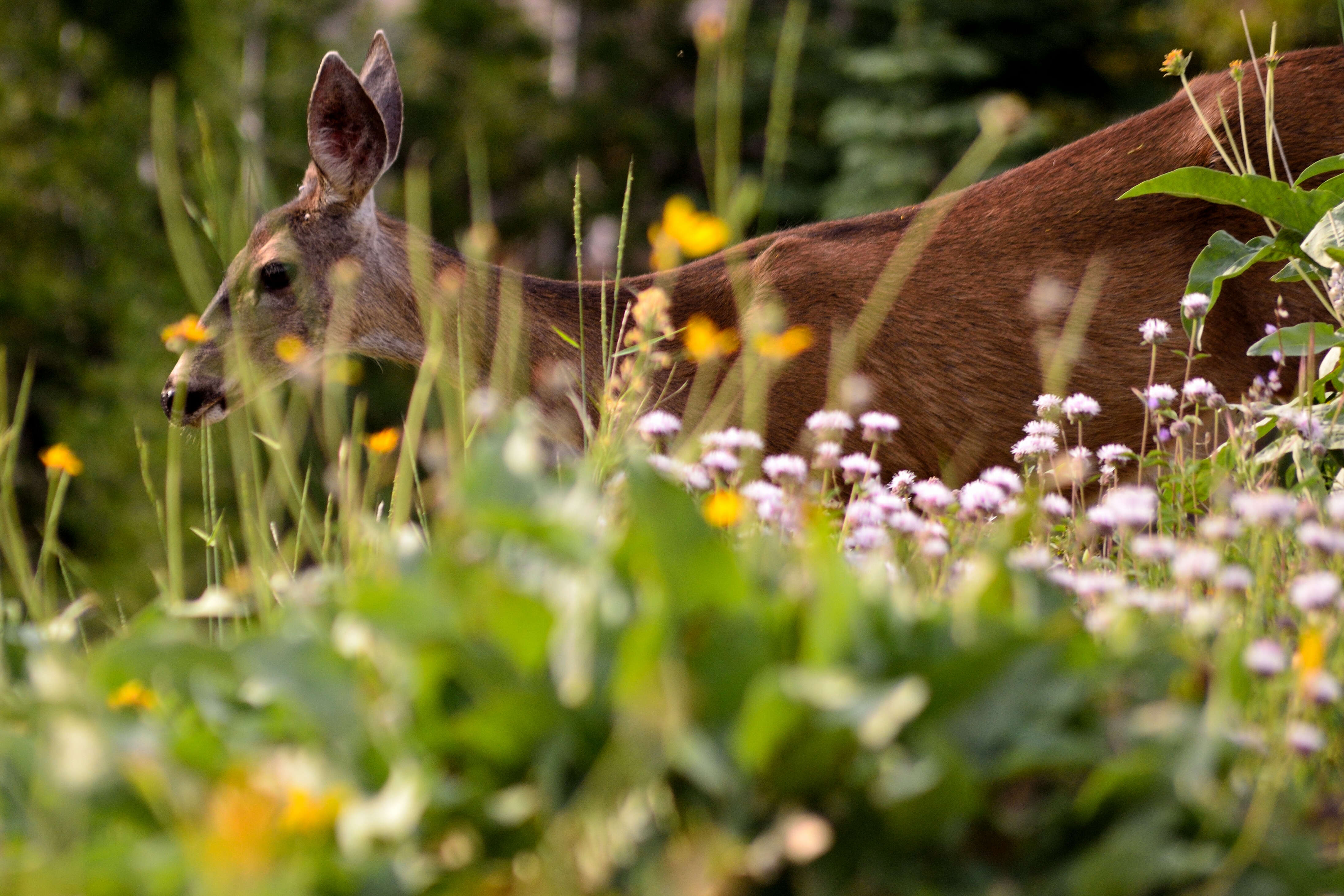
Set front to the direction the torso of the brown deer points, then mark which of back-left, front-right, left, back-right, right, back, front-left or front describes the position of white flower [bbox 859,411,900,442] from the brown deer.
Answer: left

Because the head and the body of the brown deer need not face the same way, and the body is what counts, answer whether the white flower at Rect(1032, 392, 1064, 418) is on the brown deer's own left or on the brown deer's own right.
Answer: on the brown deer's own left

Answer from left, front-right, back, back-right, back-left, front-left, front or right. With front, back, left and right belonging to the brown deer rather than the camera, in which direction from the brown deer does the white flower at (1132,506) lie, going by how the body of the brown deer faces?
left

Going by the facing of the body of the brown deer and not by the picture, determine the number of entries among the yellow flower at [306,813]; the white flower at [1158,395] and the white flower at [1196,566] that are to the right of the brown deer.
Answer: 0

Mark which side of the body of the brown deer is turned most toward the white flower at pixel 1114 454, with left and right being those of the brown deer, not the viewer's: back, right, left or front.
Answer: left

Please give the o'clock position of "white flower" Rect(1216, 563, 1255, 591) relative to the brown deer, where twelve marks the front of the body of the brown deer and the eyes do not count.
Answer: The white flower is roughly at 9 o'clock from the brown deer.

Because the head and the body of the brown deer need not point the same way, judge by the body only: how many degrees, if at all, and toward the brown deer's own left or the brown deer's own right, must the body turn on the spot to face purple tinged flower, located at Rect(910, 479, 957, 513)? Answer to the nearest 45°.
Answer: approximately 90° to the brown deer's own left

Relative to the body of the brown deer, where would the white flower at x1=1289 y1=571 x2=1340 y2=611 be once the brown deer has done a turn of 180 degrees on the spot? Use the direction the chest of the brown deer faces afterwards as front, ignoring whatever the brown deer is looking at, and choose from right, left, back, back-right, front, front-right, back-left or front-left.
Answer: right

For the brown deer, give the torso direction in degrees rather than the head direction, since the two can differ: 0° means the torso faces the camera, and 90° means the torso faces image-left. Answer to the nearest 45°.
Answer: approximately 90°

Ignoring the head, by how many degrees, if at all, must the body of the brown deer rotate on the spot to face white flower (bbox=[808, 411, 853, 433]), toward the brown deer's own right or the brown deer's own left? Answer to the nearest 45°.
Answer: approximately 90° to the brown deer's own left

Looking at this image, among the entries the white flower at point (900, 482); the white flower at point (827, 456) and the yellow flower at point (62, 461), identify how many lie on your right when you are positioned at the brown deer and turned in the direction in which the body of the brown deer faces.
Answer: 0

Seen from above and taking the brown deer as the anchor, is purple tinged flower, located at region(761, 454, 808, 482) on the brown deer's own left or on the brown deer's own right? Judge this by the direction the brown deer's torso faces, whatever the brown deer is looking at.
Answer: on the brown deer's own left

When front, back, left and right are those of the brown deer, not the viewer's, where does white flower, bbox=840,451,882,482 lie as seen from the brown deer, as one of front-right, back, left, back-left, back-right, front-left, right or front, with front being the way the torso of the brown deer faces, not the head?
left

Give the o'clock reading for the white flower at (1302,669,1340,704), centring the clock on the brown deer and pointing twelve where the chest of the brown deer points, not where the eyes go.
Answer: The white flower is roughly at 9 o'clock from the brown deer.
